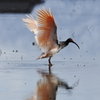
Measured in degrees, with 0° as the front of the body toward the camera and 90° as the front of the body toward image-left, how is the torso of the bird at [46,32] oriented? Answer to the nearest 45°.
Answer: approximately 270°
